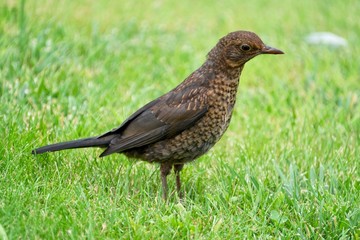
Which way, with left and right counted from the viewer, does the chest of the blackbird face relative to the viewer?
facing to the right of the viewer
